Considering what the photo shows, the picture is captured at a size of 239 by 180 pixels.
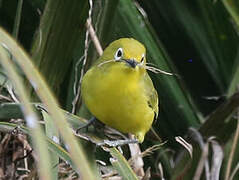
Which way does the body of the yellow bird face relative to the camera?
toward the camera
